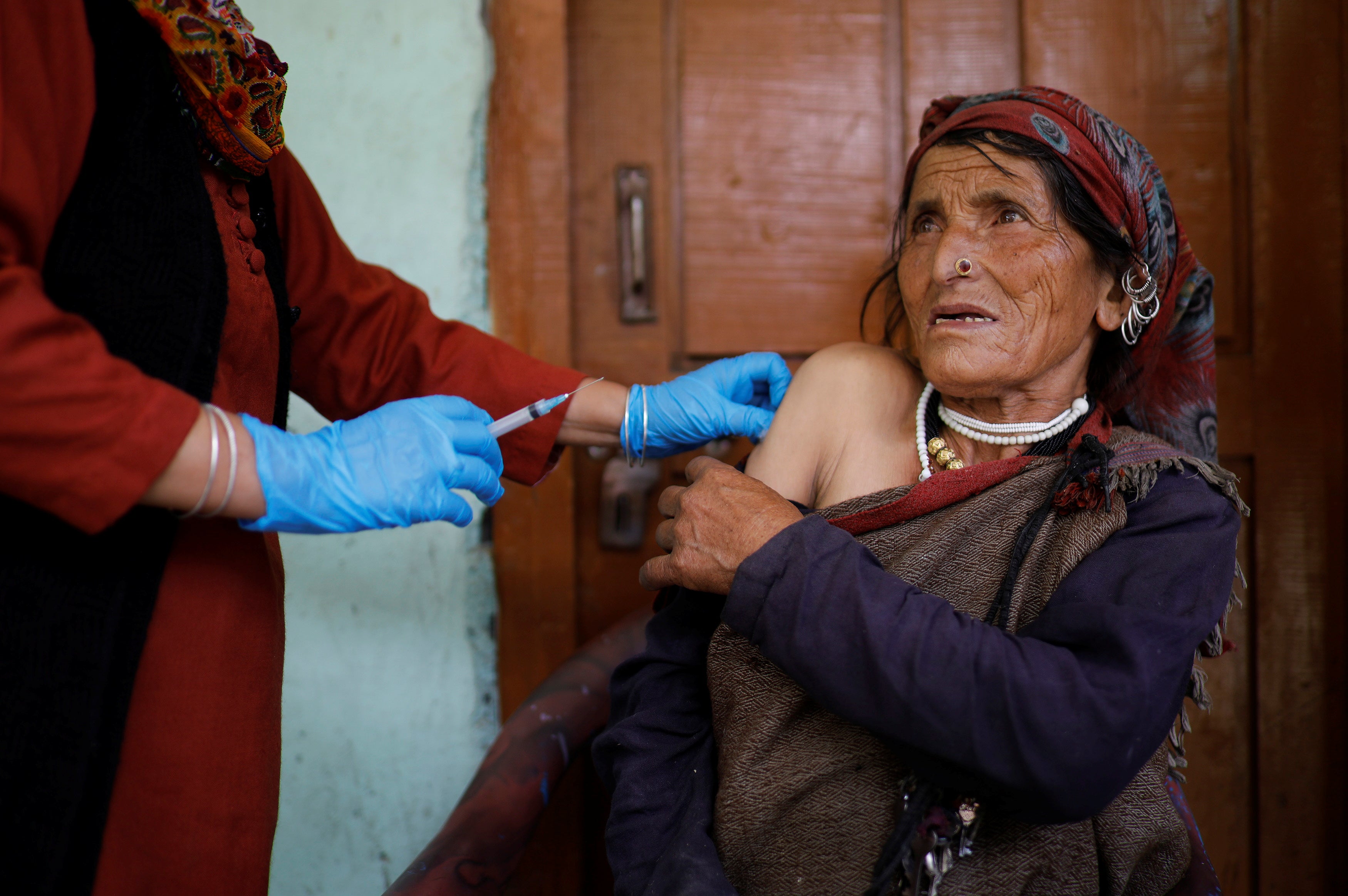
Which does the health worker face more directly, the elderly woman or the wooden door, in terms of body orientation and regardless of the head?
the elderly woman

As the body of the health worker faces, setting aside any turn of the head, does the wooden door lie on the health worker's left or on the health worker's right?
on the health worker's left

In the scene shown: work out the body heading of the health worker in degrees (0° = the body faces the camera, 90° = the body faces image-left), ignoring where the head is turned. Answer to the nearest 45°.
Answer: approximately 315°

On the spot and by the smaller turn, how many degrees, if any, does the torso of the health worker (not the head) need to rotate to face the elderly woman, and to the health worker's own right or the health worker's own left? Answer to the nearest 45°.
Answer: approximately 45° to the health worker's own left
